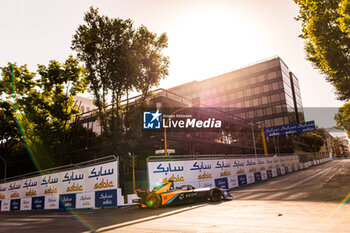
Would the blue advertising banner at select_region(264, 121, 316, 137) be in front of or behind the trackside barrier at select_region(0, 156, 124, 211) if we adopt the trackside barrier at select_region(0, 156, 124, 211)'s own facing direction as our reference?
behind

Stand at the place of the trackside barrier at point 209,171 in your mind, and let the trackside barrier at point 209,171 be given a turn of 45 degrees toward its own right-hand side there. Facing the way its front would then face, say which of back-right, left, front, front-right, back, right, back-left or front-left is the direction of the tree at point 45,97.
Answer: right

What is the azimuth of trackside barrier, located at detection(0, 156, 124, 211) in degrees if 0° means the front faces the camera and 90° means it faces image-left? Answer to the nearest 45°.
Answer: approximately 45°

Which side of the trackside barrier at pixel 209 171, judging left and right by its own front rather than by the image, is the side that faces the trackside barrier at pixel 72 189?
right

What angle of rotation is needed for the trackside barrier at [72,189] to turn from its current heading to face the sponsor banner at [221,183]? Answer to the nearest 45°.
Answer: approximately 135° to its left

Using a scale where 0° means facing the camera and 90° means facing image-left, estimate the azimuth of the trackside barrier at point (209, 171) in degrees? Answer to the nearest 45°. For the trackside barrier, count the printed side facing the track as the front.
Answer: approximately 315°

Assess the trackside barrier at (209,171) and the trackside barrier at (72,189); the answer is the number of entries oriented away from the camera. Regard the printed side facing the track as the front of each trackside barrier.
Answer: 0

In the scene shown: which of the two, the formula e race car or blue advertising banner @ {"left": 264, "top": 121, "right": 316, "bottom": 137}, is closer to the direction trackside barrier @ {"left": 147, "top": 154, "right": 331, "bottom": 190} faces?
the formula e race car

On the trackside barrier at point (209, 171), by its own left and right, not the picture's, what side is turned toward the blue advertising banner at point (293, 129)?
left
